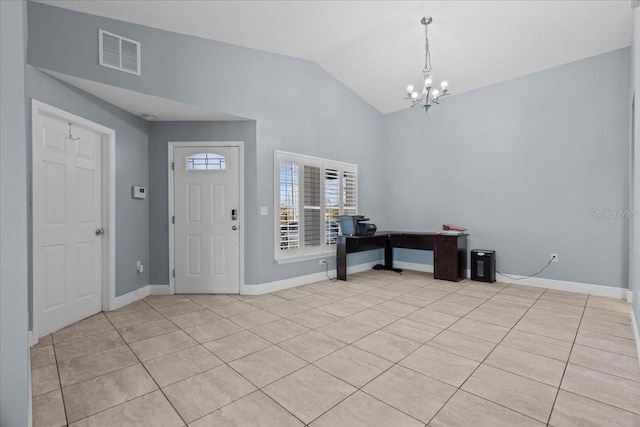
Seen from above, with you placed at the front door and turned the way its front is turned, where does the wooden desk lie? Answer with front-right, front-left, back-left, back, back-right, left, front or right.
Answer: left

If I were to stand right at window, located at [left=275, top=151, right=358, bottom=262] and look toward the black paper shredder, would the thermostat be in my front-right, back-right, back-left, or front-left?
back-right

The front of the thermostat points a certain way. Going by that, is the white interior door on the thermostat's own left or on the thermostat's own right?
on the thermostat's own right

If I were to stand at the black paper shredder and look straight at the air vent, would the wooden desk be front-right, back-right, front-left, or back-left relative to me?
front-right

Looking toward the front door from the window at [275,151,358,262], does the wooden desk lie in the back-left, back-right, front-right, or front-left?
back-left

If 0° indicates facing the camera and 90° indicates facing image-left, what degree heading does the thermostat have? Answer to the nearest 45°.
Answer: approximately 315°

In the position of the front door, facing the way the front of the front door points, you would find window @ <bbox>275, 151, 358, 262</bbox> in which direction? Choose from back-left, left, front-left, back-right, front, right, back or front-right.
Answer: left

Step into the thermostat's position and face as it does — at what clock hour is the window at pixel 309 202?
The window is roughly at 11 o'clock from the thermostat.

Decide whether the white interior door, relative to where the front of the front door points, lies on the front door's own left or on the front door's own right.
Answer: on the front door's own right

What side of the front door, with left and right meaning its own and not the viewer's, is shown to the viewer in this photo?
front

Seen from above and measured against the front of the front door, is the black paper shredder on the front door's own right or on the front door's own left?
on the front door's own left

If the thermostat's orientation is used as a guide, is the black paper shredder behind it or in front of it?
in front

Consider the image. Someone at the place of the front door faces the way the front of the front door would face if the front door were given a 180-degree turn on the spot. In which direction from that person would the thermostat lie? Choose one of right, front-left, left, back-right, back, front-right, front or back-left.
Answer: left

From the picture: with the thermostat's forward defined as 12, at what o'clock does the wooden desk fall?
The wooden desk is roughly at 11 o'clock from the thermostat.
